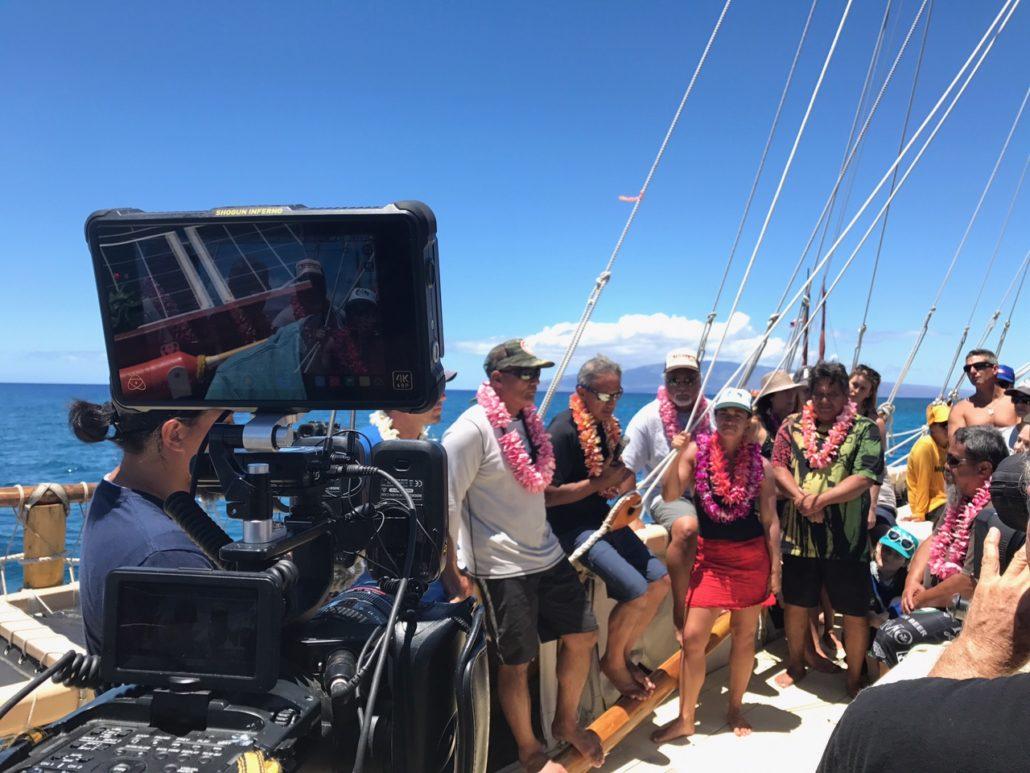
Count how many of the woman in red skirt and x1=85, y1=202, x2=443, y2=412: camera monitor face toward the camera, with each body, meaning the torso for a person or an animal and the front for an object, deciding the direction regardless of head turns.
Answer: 2

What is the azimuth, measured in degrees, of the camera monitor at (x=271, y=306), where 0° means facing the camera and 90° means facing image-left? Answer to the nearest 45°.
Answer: approximately 0°

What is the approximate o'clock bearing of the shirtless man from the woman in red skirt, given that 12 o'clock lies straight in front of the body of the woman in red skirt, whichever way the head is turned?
The shirtless man is roughly at 7 o'clock from the woman in red skirt.

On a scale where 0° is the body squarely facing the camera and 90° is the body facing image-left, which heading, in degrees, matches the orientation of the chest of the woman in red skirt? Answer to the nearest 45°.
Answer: approximately 0°

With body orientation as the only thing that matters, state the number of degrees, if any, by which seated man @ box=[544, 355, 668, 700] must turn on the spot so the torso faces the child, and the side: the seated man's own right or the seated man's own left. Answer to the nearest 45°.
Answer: approximately 90° to the seated man's own left

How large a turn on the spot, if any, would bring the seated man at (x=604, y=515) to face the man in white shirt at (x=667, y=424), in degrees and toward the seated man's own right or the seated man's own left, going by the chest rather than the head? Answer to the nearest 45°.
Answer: approximately 135° to the seated man's own left
